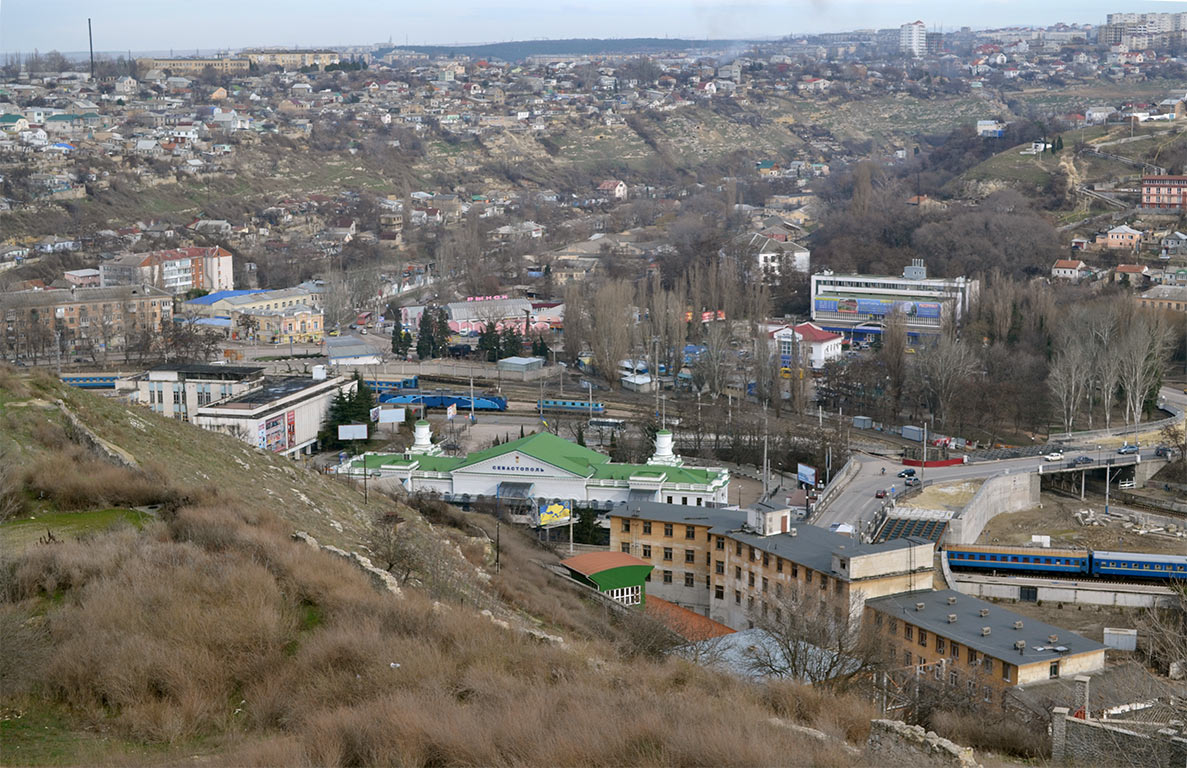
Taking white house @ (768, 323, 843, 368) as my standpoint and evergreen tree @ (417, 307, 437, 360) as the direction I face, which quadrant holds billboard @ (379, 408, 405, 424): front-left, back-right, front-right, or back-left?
front-left

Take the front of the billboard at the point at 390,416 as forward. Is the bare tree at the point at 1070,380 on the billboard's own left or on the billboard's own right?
on the billboard's own left

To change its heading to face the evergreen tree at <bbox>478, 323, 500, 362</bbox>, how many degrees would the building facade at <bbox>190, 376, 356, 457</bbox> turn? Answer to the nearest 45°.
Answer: approximately 90° to its left

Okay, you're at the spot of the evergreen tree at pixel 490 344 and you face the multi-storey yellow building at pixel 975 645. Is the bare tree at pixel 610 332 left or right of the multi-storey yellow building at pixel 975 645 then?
left

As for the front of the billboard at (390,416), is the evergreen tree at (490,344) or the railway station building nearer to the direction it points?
the railway station building

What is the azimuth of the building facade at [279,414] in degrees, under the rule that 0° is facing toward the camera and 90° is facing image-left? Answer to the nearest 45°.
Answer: approximately 315°

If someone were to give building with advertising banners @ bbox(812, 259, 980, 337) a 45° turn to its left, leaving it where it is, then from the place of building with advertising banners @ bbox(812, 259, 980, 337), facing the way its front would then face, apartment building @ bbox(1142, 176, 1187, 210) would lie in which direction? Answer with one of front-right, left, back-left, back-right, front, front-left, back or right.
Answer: left

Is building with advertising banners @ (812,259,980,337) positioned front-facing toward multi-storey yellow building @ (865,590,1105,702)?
yes

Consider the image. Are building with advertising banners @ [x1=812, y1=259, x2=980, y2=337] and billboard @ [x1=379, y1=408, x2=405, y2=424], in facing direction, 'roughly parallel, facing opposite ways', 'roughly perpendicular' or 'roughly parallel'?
roughly parallel

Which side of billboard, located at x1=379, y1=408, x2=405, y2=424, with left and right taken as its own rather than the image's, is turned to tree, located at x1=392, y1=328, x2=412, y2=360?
back

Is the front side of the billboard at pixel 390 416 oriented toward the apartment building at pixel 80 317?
no

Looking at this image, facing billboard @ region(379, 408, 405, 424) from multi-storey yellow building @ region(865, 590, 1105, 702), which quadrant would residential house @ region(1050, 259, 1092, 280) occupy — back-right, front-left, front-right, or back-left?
front-right

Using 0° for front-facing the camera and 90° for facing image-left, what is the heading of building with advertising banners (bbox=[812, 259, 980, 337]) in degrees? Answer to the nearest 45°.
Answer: approximately 0°

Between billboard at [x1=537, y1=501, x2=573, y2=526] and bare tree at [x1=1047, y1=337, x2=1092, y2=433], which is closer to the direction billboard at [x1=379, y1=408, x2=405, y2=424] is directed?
the billboard

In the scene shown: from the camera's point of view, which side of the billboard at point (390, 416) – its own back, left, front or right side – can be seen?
front

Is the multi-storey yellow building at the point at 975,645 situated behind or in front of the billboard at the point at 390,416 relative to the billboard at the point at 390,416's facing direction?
in front
